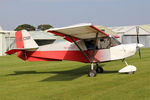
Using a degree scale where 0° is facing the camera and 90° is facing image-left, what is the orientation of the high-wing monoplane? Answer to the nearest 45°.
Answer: approximately 270°
